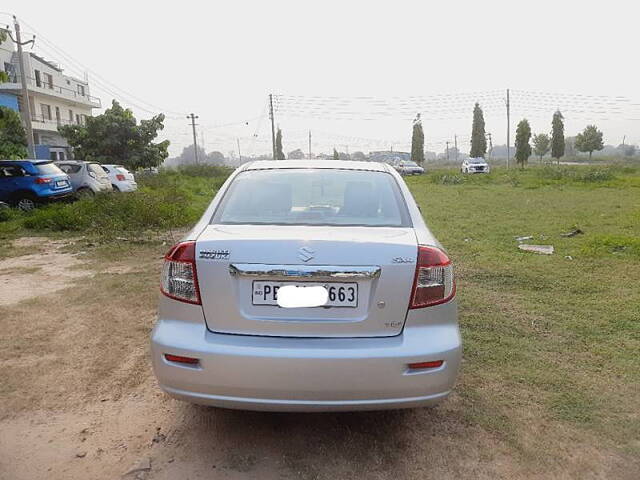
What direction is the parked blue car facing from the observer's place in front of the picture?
facing away from the viewer and to the left of the viewer

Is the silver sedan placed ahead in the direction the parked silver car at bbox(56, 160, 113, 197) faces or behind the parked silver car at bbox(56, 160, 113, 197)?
behind

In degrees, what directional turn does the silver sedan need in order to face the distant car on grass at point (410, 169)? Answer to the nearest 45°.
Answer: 0° — it already faces it

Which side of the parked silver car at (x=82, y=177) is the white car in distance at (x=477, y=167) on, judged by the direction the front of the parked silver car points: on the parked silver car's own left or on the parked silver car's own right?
on the parked silver car's own right

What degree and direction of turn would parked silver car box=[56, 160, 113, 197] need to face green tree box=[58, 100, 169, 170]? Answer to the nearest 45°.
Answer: approximately 45° to its right

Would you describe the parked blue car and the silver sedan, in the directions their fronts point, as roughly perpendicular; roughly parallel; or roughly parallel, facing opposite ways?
roughly perpendicular

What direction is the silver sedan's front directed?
away from the camera

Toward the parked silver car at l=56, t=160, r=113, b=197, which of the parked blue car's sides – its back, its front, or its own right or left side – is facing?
right

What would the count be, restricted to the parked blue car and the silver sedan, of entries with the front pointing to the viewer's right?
0

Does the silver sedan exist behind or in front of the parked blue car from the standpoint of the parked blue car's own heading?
behind

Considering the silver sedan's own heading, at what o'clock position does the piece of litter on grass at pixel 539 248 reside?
The piece of litter on grass is roughly at 1 o'clock from the silver sedan.

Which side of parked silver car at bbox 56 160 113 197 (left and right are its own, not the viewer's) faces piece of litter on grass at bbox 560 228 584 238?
back

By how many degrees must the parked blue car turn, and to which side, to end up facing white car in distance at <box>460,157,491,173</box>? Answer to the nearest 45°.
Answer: approximately 90° to its right

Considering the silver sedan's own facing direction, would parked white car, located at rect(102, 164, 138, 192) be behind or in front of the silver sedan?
in front

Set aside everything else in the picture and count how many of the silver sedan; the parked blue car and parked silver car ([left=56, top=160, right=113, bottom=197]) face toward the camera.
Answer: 0

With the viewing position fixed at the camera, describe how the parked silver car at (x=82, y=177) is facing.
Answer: facing away from the viewer and to the left of the viewer
